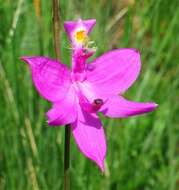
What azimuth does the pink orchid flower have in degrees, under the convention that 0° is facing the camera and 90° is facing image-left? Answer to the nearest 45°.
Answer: approximately 0°
